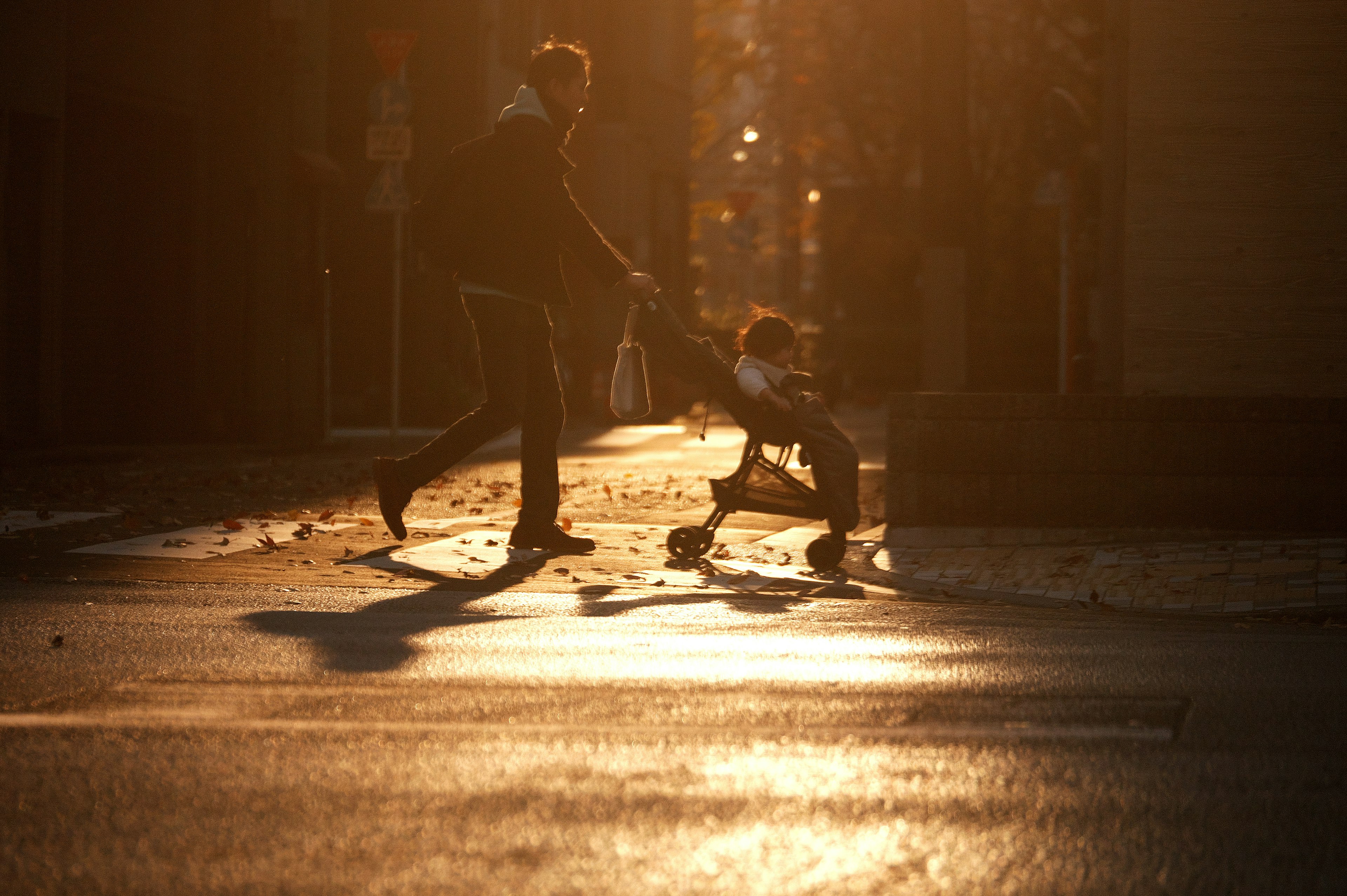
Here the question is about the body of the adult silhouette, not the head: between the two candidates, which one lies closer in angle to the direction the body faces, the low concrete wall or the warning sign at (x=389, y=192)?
the low concrete wall

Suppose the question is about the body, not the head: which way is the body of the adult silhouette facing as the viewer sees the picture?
to the viewer's right

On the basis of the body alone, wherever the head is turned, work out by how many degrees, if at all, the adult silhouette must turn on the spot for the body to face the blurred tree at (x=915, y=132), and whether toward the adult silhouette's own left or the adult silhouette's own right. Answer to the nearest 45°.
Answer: approximately 90° to the adult silhouette's own left

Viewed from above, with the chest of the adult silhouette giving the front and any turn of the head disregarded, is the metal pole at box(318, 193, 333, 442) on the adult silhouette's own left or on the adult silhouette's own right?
on the adult silhouette's own left

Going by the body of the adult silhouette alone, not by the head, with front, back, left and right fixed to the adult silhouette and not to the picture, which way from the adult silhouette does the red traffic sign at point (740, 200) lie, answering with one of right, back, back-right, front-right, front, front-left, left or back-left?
left

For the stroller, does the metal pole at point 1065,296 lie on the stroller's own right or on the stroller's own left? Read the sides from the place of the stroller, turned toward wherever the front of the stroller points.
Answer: on the stroller's own left

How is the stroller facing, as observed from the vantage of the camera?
facing to the right of the viewer

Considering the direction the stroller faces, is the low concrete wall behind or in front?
in front
